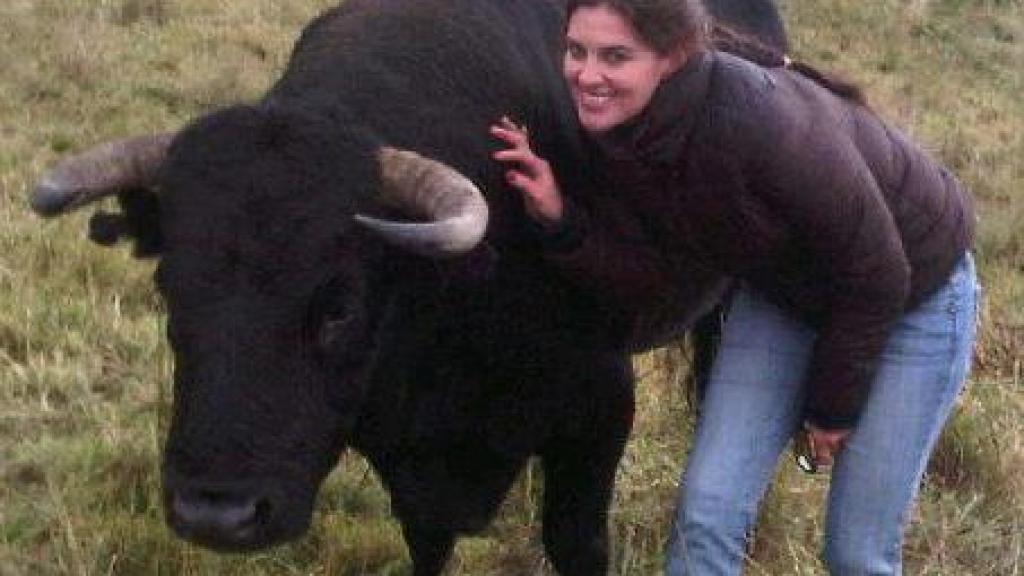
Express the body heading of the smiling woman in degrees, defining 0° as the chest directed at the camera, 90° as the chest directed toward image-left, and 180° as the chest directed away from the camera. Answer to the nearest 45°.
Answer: approximately 45°

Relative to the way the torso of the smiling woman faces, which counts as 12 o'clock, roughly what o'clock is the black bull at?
The black bull is roughly at 1 o'clock from the smiling woman.

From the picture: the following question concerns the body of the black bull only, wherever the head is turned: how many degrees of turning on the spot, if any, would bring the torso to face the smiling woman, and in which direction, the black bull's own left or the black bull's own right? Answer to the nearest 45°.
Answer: approximately 135° to the black bull's own left

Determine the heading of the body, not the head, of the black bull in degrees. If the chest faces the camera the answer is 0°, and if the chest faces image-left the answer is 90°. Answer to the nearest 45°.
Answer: approximately 45°

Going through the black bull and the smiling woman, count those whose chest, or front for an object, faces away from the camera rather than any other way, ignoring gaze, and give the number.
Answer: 0
